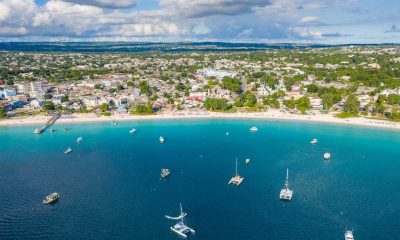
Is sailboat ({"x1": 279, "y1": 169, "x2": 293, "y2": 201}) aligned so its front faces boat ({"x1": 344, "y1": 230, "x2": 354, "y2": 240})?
no

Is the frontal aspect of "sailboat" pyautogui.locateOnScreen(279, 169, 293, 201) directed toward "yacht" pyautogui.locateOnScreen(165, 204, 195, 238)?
no

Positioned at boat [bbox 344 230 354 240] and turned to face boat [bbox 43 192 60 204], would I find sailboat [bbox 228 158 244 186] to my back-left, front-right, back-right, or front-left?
front-right

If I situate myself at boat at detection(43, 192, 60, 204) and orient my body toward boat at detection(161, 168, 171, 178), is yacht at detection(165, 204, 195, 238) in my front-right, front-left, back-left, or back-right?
front-right

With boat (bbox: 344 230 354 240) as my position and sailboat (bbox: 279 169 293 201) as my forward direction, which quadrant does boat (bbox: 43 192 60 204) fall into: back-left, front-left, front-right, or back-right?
front-left

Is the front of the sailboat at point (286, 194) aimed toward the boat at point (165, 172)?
no
